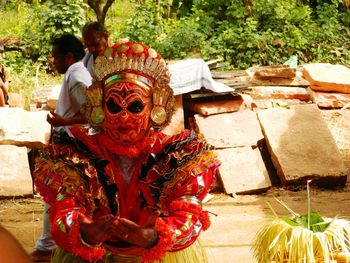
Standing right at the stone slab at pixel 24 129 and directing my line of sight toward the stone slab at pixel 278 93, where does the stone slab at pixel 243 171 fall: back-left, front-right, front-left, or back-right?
front-right

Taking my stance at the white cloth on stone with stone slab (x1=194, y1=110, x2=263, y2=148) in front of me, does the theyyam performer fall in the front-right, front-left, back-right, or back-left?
front-right

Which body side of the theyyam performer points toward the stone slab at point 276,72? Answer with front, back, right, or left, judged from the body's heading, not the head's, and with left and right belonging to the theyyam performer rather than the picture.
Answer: back

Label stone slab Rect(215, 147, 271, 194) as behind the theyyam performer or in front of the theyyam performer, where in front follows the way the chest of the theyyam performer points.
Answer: behind

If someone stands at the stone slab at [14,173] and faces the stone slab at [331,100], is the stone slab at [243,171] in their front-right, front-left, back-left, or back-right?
front-right

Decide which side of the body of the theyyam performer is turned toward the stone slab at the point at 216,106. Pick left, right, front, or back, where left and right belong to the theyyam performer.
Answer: back

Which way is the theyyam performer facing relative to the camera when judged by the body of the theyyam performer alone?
toward the camera

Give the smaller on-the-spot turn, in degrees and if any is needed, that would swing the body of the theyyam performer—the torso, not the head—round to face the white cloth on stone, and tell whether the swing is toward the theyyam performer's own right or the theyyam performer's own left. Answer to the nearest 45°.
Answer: approximately 180°

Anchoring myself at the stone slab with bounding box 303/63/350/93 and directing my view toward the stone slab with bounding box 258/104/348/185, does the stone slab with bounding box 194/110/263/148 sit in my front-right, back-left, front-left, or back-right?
front-right

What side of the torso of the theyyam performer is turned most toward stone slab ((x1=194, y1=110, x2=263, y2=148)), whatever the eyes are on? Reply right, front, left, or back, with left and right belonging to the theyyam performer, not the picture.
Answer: back

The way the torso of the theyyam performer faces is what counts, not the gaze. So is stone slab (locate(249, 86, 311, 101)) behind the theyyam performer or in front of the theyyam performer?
behind
